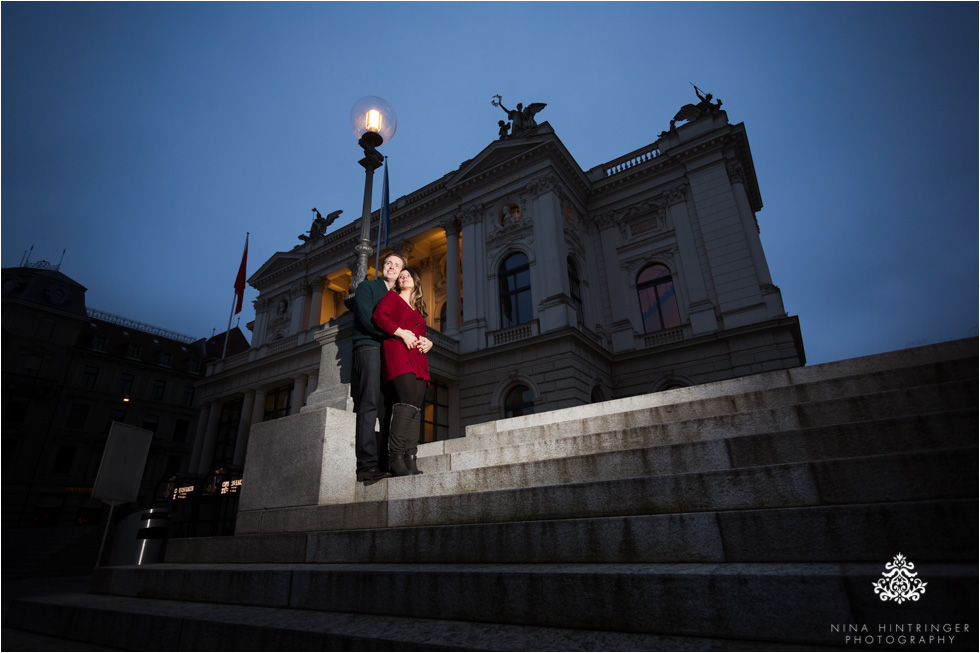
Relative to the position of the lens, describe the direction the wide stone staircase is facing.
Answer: facing the viewer and to the left of the viewer

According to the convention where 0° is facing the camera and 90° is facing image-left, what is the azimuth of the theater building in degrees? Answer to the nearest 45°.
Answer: approximately 45°

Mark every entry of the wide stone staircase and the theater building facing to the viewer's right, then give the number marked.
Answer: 0

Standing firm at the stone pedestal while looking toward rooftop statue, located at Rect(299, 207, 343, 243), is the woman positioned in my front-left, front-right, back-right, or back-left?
back-right

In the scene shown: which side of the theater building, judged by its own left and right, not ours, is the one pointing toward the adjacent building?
right

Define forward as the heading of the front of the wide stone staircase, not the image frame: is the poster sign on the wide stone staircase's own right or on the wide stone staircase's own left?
on the wide stone staircase's own right

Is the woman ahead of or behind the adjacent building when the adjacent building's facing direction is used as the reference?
ahead

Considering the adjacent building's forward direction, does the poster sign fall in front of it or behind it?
in front

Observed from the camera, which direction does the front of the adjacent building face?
facing the viewer and to the right of the viewer

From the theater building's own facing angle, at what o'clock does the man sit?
The man is roughly at 11 o'clock from the theater building.
